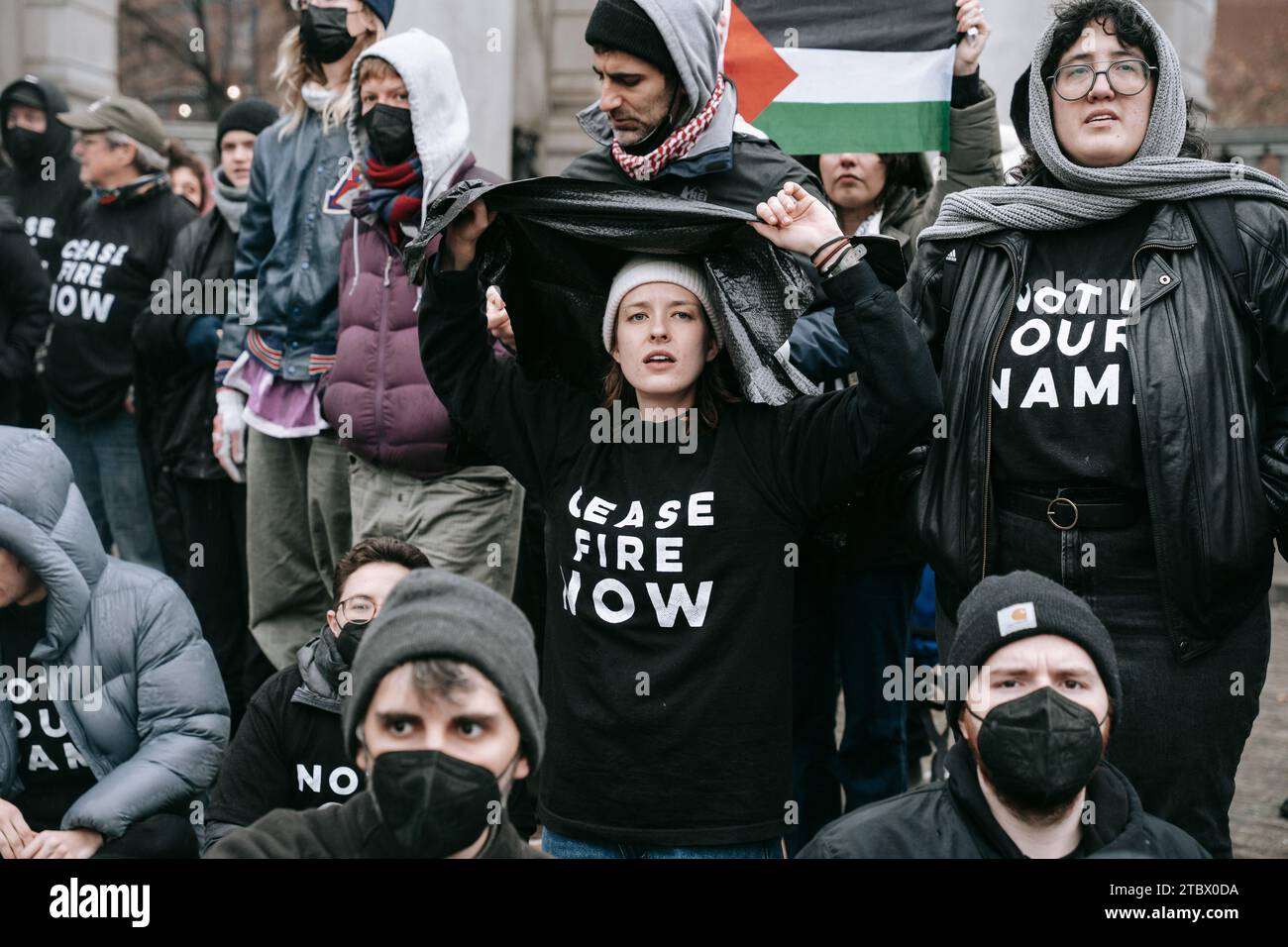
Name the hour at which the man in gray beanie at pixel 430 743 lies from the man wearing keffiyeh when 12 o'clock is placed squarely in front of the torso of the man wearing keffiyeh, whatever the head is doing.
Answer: The man in gray beanie is roughly at 11 o'clock from the man wearing keffiyeh.

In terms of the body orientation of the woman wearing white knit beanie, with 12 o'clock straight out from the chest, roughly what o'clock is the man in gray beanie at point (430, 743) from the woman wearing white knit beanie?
The man in gray beanie is roughly at 1 o'clock from the woman wearing white knit beanie.

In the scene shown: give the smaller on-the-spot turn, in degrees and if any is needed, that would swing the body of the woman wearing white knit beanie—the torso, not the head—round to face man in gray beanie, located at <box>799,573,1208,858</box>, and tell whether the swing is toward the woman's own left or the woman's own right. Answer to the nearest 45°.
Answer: approximately 45° to the woman's own left

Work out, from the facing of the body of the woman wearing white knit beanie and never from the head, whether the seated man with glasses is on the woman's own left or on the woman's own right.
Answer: on the woman's own right

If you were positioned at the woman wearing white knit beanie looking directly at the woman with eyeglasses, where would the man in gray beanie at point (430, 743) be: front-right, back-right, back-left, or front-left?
back-right

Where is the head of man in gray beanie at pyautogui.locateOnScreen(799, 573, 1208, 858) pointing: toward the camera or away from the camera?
toward the camera

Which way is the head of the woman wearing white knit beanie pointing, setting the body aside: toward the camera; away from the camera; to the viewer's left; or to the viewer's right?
toward the camera

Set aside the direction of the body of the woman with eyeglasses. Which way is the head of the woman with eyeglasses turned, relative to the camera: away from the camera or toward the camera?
toward the camera

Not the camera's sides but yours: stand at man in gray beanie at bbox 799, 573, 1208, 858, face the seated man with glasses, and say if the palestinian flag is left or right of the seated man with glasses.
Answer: right

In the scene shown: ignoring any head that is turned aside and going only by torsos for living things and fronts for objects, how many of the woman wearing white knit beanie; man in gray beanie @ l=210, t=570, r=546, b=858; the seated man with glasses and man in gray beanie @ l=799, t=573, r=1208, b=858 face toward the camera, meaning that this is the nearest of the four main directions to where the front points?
4

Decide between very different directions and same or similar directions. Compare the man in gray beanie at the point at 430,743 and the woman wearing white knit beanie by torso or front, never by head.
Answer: same or similar directions

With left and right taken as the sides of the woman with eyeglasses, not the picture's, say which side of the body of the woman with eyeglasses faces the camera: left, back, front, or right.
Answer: front

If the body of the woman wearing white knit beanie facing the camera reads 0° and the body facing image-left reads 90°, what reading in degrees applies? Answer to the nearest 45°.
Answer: approximately 0°

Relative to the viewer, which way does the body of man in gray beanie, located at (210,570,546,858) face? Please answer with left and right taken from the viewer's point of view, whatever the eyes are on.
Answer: facing the viewer

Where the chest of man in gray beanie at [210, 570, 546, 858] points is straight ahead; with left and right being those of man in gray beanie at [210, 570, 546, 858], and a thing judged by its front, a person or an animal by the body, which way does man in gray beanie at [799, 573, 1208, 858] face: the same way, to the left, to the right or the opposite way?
the same way

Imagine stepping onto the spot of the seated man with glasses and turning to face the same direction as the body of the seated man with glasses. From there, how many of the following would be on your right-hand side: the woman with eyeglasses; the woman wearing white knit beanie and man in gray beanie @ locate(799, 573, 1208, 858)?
0

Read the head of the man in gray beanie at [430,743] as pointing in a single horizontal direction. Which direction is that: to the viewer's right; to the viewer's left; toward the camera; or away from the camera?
toward the camera
